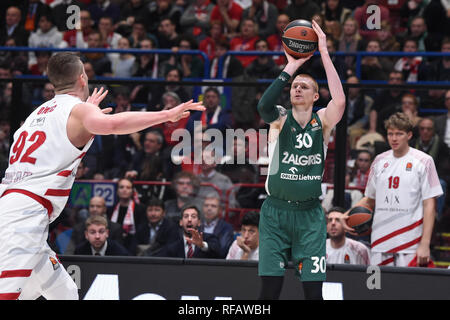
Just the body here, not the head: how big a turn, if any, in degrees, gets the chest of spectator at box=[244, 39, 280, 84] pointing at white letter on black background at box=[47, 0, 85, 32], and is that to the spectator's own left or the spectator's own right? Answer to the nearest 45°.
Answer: approximately 135° to the spectator's own right

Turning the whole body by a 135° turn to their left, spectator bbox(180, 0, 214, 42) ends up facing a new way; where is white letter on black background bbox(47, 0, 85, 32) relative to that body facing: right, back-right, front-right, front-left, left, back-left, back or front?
back-left

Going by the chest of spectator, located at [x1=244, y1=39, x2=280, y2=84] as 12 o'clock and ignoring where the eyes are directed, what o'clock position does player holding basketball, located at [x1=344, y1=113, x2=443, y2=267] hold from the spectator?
The player holding basketball is roughly at 11 o'clock from the spectator.

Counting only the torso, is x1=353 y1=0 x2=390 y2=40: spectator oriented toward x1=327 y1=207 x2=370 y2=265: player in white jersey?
yes

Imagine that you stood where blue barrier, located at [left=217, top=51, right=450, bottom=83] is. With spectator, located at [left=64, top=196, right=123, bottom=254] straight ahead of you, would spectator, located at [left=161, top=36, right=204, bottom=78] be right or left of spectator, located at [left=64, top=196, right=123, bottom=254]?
right

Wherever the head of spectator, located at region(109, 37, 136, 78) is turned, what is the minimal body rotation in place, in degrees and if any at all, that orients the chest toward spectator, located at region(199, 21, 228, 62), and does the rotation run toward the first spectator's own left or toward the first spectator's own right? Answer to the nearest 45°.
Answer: approximately 90° to the first spectator's own left

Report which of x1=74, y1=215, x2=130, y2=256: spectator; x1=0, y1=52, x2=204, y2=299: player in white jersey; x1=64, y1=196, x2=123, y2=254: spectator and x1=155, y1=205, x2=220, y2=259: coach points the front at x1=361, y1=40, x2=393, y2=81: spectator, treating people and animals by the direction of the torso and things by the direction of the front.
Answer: the player in white jersey

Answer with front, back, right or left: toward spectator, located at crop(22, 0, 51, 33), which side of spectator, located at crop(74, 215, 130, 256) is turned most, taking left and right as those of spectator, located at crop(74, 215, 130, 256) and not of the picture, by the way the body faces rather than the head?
back

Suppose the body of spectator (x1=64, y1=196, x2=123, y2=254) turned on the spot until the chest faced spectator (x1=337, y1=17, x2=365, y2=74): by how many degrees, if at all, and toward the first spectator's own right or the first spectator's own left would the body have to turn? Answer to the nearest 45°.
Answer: approximately 135° to the first spectator's own left

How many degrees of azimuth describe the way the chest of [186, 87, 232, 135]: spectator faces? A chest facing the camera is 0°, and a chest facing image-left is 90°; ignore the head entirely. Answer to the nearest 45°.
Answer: approximately 0°

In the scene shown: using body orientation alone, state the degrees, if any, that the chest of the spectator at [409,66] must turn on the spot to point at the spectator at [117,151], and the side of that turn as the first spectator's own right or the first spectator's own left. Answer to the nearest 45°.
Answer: approximately 45° to the first spectator's own right
